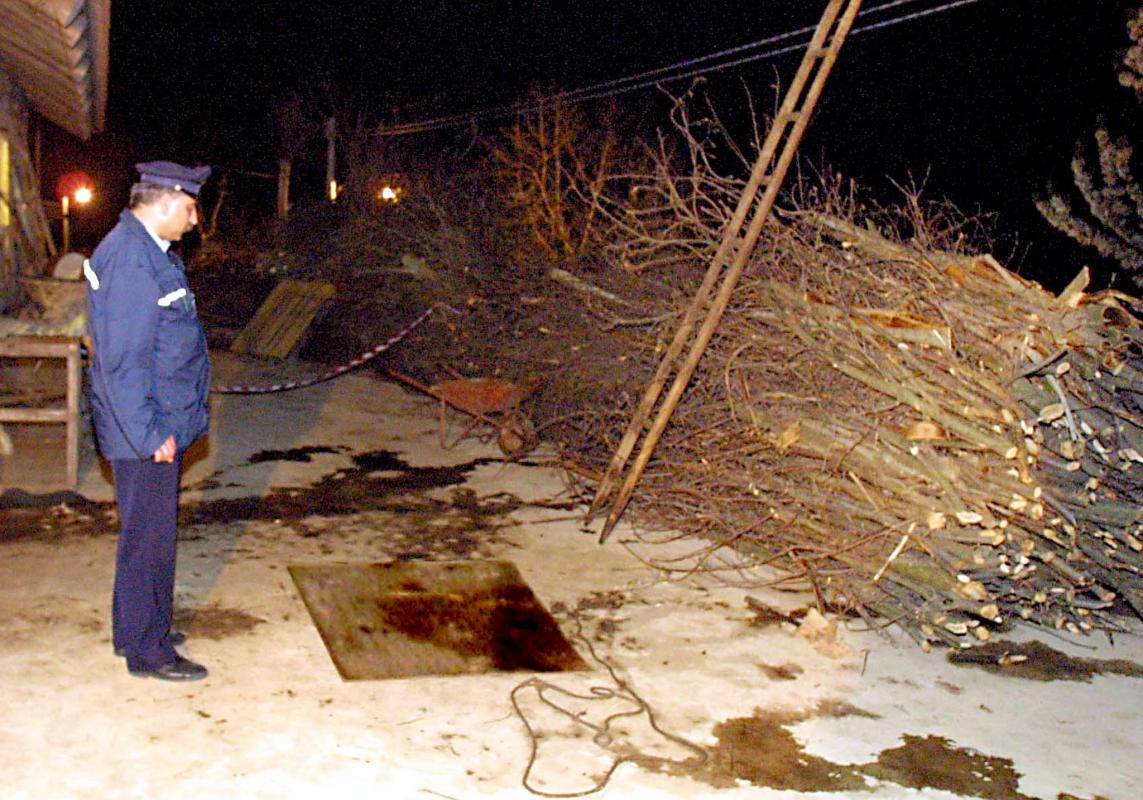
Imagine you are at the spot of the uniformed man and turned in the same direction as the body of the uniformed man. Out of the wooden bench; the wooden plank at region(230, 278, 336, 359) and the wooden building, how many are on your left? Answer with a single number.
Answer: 3

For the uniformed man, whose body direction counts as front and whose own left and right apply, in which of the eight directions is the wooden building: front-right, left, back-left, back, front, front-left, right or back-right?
left

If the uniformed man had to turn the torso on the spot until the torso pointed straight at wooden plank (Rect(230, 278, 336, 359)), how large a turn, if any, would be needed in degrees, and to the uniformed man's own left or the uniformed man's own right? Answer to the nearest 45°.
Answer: approximately 90° to the uniformed man's own left

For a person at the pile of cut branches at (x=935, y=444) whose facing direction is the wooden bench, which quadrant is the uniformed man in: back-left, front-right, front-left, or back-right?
front-left

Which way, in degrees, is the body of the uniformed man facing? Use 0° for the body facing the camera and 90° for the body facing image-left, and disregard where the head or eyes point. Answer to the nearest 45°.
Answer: approximately 270°

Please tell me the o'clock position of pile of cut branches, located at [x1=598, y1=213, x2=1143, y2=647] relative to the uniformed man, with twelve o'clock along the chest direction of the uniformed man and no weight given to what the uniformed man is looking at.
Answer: The pile of cut branches is roughly at 12 o'clock from the uniformed man.

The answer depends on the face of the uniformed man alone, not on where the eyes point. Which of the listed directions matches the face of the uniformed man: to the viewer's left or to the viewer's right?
to the viewer's right

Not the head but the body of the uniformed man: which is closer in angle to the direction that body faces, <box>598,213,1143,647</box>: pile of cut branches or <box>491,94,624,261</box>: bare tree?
the pile of cut branches

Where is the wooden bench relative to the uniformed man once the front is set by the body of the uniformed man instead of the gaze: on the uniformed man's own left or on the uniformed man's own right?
on the uniformed man's own left

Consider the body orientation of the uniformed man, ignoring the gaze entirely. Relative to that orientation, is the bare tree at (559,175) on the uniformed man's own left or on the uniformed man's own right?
on the uniformed man's own left
